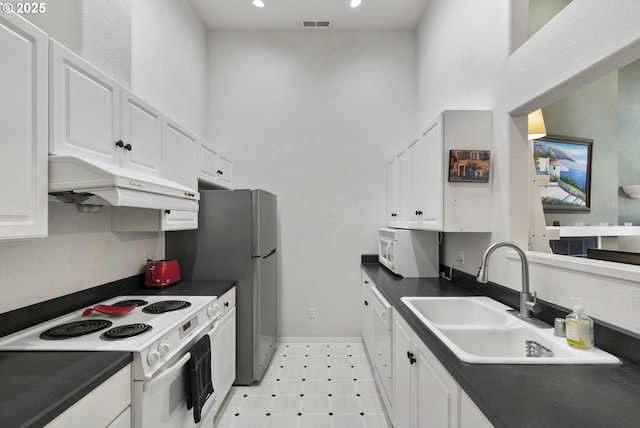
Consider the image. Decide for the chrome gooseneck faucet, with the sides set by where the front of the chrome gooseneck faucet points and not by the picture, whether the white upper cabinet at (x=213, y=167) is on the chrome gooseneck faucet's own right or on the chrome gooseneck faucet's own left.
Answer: on the chrome gooseneck faucet's own right

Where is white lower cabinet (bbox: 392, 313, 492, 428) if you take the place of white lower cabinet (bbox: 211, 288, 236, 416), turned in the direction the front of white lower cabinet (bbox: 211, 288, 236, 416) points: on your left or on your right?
on your right

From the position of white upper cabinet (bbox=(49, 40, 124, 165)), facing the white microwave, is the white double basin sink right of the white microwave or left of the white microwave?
right

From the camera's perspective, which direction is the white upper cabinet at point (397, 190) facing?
to the viewer's left

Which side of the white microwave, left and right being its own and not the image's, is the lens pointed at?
left

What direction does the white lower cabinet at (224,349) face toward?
to the viewer's right

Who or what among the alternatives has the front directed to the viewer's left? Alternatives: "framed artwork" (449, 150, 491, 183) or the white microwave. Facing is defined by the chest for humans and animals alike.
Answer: the white microwave
